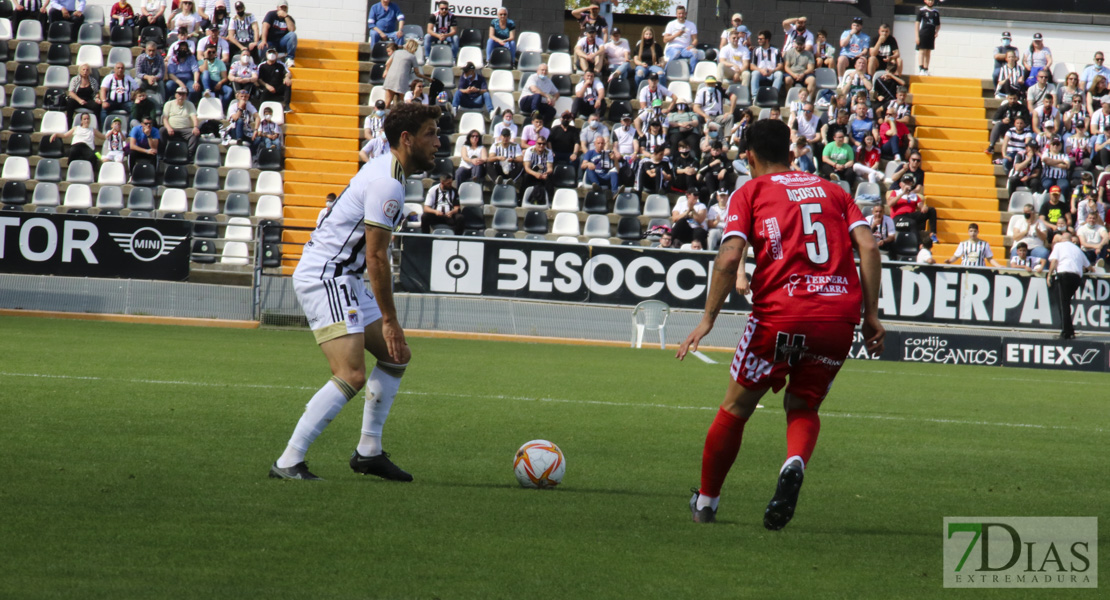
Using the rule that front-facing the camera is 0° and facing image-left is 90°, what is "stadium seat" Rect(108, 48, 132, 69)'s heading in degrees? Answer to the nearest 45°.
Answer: approximately 0°

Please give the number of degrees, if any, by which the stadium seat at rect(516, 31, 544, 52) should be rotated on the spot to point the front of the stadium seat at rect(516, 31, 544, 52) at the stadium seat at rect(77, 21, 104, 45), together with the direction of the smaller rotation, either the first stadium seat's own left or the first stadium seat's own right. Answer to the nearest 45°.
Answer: approximately 90° to the first stadium seat's own right

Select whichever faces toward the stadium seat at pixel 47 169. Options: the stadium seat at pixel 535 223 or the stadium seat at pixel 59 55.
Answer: the stadium seat at pixel 59 55

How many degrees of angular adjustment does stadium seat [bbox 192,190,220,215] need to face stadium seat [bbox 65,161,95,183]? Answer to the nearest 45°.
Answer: approximately 135° to its right

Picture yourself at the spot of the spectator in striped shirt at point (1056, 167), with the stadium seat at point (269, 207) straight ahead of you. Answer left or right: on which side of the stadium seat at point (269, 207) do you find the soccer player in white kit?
left

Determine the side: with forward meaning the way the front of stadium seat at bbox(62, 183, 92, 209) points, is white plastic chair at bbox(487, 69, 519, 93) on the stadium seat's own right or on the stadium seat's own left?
on the stadium seat's own left

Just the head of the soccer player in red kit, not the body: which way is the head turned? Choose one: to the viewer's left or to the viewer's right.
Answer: to the viewer's left

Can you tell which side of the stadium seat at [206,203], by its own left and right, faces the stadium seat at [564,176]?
left

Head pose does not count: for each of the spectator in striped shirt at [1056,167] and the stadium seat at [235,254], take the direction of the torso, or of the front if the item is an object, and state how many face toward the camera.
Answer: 2
